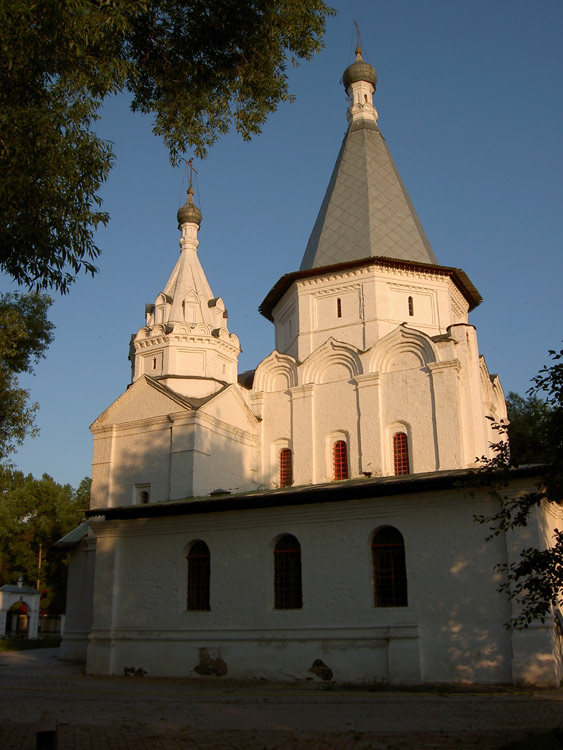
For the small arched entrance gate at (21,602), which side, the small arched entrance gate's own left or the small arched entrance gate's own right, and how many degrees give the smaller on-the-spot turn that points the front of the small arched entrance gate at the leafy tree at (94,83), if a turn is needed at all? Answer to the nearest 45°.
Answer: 0° — it already faces it

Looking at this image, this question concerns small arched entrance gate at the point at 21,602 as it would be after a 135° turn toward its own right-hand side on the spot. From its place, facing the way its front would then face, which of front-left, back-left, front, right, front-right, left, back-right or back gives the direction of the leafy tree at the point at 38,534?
front-right

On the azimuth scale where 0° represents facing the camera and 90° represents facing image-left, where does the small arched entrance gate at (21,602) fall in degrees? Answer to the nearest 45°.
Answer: approximately 0°
